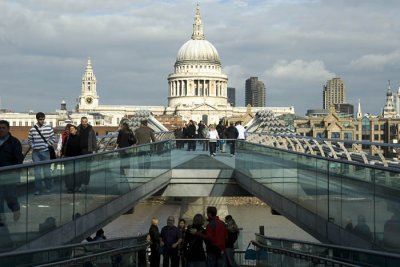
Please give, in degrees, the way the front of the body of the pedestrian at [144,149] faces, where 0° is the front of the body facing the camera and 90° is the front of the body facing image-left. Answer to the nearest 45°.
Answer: approximately 180°

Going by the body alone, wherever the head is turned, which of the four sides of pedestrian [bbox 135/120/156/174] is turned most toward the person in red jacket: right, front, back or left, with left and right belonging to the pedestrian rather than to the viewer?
back

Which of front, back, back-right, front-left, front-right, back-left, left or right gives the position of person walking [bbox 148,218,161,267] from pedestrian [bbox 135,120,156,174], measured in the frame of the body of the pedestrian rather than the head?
back

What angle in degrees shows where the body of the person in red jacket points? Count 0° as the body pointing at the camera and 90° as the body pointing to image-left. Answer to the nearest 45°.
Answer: approximately 135°

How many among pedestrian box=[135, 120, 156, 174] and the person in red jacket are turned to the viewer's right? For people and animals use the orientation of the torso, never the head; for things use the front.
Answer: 0
